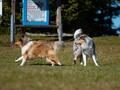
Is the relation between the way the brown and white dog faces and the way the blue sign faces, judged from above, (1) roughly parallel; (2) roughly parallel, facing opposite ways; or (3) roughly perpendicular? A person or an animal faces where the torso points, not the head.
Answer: roughly perpendicular

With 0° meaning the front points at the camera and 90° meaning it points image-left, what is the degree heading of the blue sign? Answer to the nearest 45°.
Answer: approximately 0°

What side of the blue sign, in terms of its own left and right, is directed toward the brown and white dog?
front
